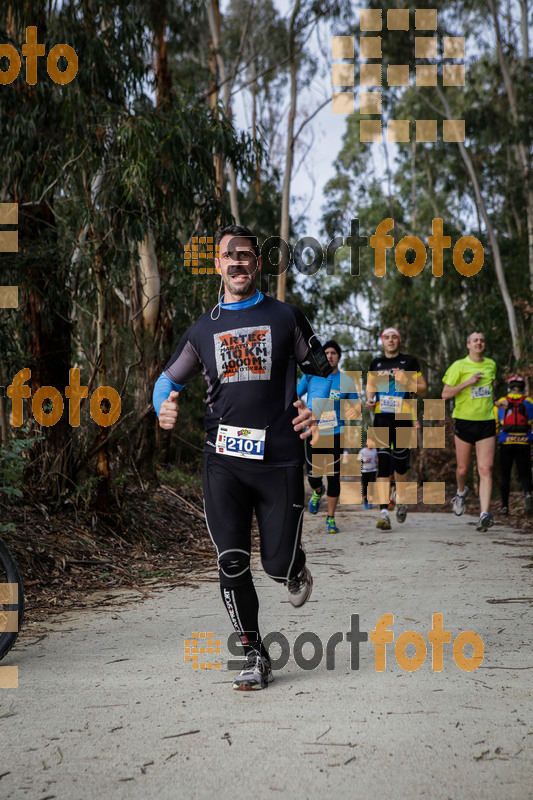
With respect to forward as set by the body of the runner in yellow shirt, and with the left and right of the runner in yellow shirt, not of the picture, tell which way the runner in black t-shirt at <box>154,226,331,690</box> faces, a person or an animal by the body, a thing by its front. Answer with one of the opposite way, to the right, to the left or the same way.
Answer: the same way

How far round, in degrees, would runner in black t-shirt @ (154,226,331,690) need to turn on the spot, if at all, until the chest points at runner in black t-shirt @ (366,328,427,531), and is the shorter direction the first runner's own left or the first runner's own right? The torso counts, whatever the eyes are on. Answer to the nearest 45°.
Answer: approximately 180°

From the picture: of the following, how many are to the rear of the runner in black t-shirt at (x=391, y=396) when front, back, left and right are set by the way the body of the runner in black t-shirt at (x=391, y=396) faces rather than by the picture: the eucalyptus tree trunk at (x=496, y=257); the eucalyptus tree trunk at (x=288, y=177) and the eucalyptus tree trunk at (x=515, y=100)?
3

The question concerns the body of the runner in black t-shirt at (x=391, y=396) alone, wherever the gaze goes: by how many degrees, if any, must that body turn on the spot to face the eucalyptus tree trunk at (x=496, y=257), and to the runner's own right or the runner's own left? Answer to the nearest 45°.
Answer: approximately 180°

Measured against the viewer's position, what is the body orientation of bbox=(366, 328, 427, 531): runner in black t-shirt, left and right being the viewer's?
facing the viewer

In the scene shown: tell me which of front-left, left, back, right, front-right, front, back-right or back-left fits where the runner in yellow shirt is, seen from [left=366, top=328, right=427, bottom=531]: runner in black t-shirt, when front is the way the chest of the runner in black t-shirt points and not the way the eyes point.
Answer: left

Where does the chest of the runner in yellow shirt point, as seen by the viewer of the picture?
toward the camera

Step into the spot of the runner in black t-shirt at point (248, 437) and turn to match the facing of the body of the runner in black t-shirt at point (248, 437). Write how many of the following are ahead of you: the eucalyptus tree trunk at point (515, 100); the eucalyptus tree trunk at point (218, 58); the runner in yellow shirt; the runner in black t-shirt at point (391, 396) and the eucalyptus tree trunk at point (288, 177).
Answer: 0

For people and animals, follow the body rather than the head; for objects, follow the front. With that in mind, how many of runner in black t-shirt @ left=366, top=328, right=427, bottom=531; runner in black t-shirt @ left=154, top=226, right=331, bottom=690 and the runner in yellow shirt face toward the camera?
3

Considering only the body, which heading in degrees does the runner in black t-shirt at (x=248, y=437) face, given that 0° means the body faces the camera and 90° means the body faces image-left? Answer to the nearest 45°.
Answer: approximately 0°

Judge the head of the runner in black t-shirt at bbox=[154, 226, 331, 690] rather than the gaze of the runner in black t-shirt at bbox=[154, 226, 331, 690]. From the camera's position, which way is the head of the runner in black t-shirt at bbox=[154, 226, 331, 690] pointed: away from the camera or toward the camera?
toward the camera

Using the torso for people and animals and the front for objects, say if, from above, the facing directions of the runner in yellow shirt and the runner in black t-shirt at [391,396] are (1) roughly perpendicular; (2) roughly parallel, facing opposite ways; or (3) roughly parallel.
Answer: roughly parallel

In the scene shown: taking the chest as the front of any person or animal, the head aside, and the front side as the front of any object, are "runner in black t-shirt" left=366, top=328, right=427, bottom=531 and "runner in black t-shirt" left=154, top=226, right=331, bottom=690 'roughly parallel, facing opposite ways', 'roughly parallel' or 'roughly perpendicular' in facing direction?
roughly parallel

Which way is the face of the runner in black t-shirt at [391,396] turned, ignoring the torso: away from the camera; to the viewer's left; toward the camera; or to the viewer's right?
toward the camera

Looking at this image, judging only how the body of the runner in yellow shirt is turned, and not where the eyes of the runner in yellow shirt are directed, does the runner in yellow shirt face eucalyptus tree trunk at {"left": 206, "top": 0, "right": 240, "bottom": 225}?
no
